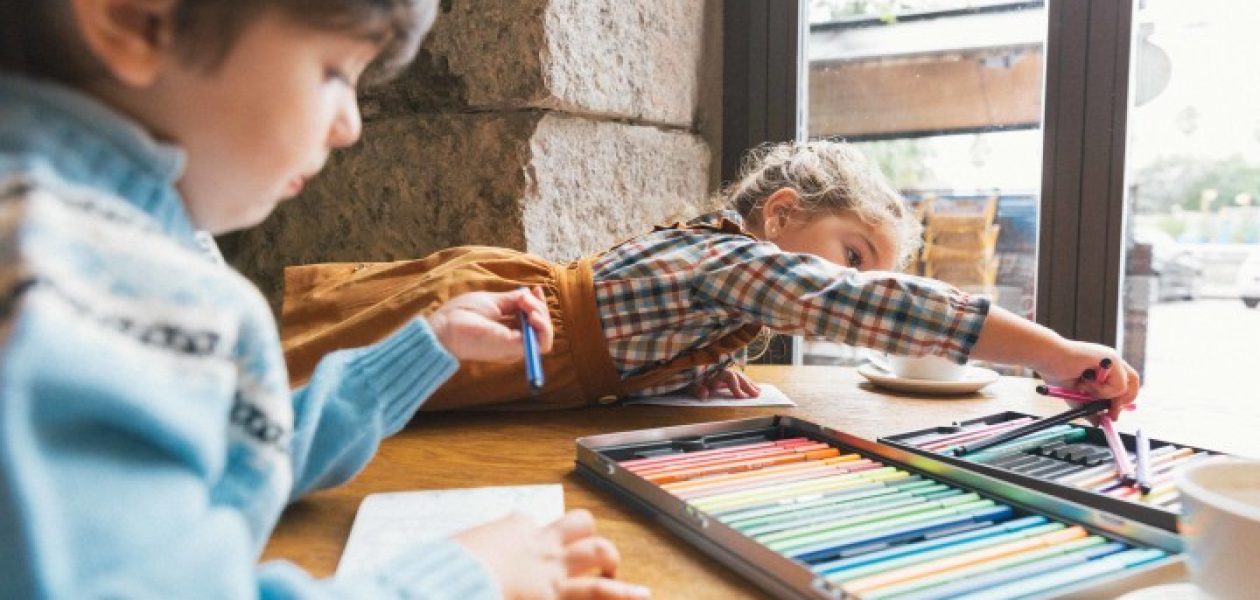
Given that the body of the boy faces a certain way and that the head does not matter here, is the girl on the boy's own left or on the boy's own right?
on the boy's own left

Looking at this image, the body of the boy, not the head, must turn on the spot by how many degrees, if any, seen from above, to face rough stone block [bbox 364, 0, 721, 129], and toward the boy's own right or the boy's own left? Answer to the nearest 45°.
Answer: approximately 90° to the boy's own left

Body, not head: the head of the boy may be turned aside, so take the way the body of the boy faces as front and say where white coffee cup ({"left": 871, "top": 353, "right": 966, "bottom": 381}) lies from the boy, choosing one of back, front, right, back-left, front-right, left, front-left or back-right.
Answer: front-left

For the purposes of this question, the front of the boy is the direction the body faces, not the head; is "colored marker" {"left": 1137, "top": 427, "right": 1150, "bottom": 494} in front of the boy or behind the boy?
in front

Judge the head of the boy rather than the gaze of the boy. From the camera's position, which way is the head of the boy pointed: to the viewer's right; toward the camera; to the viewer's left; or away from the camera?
to the viewer's right

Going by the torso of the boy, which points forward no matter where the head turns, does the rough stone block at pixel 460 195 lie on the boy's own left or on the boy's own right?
on the boy's own left

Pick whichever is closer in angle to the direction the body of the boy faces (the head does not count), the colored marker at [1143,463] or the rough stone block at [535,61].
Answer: the colored marker

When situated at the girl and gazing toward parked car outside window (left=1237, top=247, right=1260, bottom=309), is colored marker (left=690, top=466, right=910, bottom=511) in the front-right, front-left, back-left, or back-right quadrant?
back-right

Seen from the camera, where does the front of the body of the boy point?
to the viewer's right
